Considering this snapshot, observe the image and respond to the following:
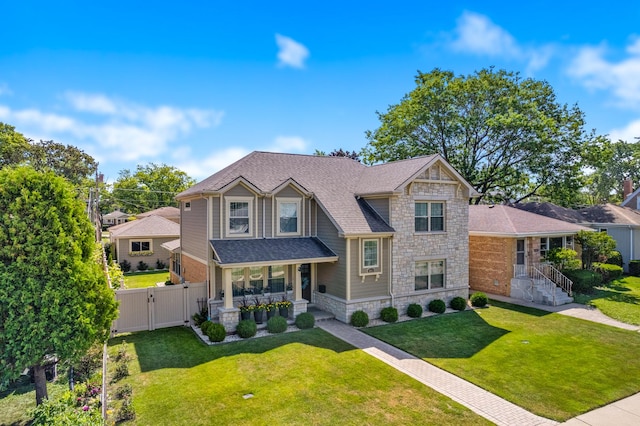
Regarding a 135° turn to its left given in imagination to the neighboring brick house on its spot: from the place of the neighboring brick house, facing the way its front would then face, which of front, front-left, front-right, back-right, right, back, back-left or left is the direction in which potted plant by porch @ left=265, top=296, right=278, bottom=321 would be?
back-left

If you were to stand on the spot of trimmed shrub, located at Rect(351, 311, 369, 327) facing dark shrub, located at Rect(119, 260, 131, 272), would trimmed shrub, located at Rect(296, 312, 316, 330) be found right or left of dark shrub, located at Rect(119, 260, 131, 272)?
left

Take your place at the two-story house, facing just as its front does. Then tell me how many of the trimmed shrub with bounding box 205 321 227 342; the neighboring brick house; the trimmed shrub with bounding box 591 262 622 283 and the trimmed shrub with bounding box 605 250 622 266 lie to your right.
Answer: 1

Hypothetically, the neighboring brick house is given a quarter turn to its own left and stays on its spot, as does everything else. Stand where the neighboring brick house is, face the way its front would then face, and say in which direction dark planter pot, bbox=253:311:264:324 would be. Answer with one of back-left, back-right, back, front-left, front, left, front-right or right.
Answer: back

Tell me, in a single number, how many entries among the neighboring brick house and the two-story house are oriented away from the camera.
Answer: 0

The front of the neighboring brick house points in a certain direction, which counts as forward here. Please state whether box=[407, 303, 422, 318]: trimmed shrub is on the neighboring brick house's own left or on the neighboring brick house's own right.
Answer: on the neighboring brick house's own right

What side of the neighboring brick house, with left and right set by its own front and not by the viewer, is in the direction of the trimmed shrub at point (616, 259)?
left

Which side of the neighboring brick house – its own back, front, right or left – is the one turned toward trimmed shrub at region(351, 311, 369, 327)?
right

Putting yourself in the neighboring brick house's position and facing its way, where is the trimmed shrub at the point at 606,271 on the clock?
The trimmed shrub is roughly at 9 o'clock from the neighboring brick house.

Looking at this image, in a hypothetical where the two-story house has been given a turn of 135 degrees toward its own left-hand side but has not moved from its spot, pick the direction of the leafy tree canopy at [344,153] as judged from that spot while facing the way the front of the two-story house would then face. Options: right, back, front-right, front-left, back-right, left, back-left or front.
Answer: front

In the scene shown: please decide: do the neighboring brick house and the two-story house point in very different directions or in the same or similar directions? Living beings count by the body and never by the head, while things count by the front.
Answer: same or similar directions

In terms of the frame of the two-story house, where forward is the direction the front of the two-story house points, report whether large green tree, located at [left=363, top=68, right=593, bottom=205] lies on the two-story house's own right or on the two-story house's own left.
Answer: on the two-story house's own left

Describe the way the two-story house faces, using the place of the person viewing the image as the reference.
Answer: facing the viewer and to the right of the viewer
